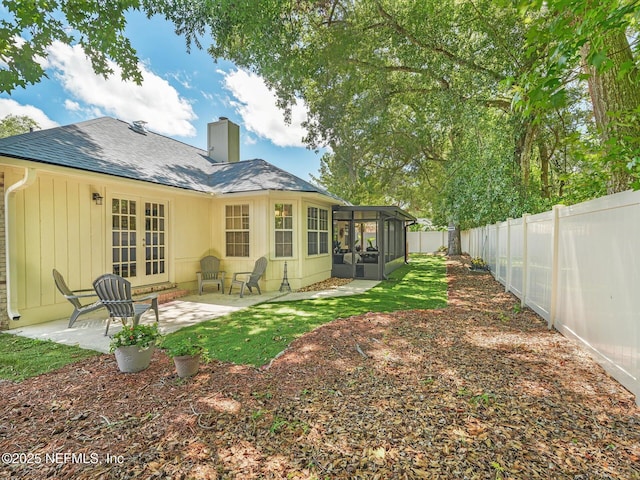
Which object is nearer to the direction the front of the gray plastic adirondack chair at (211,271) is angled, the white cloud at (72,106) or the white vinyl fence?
the white vinyl fence

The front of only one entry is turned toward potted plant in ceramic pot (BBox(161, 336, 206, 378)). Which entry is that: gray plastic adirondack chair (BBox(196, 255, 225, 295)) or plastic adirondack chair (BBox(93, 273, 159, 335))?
gray plastic adirondack chair (BBox(196, 255, 225, 295))

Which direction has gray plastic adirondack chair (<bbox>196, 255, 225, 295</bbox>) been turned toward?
toward the camera

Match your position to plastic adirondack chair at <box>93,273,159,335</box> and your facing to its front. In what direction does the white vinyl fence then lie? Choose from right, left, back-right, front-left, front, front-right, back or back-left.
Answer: right

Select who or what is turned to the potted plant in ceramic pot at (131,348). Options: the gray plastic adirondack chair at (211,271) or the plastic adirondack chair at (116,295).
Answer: the gray plastic adirondack chair at (211,271)

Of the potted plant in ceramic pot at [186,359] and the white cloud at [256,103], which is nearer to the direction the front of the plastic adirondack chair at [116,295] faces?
the white cloud

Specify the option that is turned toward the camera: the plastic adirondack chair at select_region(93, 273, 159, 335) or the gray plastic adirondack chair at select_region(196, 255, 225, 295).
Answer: the gray plastic adirondack chair at select_region(196, 255, 225, 295)

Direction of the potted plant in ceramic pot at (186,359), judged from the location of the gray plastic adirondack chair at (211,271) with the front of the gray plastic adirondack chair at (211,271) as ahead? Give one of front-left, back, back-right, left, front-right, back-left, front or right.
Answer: front

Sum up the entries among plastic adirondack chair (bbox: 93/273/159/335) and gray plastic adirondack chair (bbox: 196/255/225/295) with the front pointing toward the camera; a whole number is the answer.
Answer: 1

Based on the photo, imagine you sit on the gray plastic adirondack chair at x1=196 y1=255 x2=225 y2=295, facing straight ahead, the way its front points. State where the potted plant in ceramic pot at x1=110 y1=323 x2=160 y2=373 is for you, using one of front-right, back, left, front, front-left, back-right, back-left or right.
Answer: front

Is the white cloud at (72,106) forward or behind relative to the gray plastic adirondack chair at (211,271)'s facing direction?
behind

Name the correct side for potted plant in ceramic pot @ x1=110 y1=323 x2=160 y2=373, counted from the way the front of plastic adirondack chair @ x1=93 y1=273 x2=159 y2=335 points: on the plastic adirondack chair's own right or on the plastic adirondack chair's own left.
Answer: on the plastic adirondack chair's own right

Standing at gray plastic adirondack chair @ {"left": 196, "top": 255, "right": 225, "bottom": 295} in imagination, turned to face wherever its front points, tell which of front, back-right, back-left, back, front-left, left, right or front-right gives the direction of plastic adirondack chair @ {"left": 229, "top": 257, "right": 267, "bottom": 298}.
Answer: front-left
